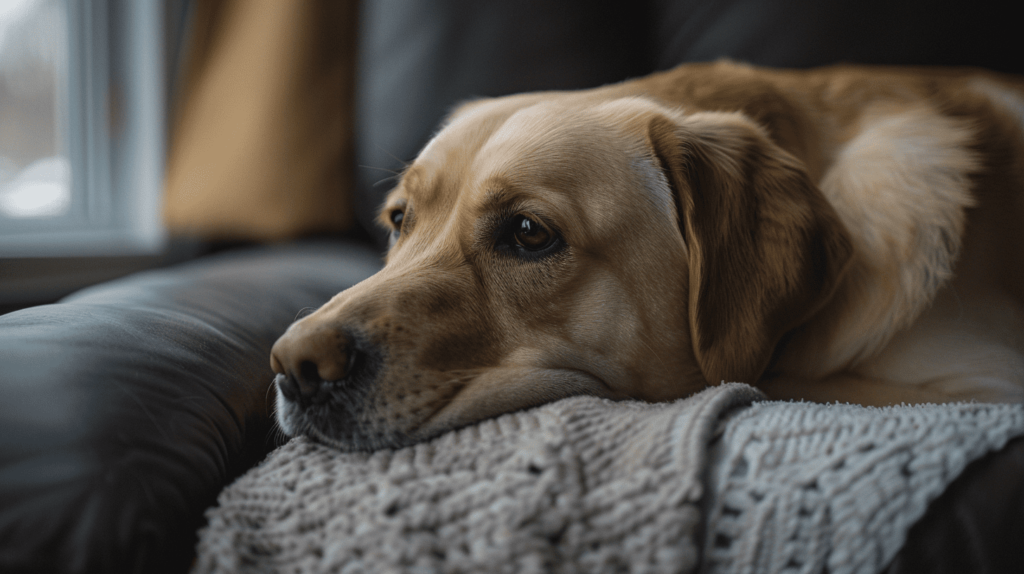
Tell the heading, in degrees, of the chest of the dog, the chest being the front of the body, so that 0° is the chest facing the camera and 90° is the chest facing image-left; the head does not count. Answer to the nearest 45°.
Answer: approximately 45°

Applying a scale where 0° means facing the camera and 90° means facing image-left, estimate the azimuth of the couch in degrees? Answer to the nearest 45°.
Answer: approximately 0°

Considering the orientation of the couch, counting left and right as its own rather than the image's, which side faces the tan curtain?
back

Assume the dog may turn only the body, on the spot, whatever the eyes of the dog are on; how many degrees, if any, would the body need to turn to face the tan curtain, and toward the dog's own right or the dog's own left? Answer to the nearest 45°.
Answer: approximately 90° to the dog's own right
